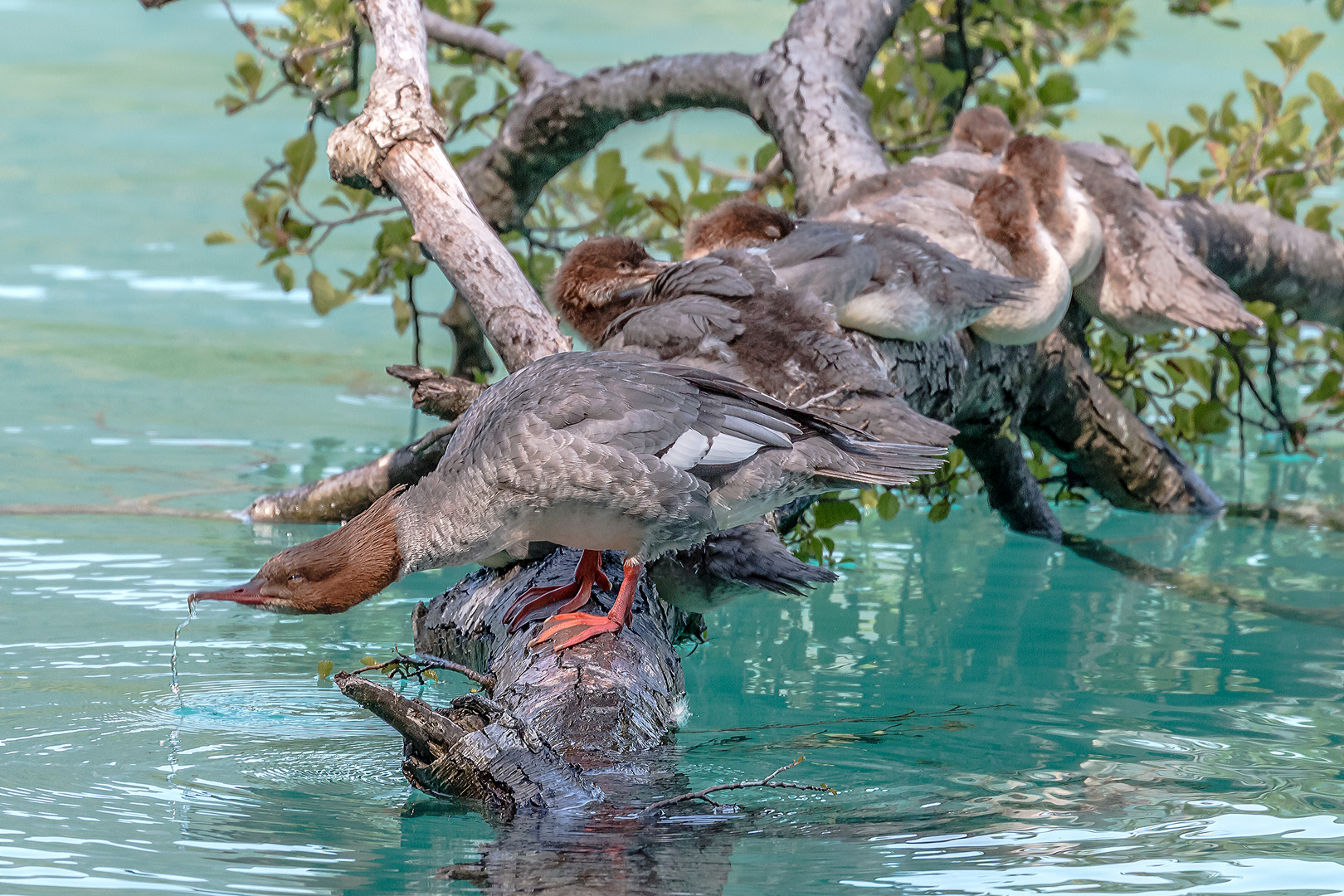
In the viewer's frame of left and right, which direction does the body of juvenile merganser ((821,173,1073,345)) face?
facing to the right of the viewer

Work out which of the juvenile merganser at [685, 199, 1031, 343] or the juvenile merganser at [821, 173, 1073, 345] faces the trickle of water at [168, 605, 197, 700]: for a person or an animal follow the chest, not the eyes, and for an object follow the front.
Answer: the juvenile merganser at [685, 199, 1031, 343]

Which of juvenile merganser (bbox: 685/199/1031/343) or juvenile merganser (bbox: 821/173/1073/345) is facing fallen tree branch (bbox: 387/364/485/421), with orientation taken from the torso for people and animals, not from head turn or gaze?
juvenile merganser (bbox: 685/199/1031/343)

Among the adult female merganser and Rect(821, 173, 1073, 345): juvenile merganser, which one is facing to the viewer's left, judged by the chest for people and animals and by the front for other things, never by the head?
the adult female merganser

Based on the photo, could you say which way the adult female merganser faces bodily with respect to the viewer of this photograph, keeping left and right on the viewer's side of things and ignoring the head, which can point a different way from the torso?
facing to the left of the viewer

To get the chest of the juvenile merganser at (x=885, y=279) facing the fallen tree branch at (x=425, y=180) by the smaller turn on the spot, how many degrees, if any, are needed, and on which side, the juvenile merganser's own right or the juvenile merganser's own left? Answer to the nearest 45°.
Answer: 0° — it already faces it

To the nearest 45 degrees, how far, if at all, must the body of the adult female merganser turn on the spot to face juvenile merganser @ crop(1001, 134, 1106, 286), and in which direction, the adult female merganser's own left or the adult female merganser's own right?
approximately 135° to the adult female merganser's own right

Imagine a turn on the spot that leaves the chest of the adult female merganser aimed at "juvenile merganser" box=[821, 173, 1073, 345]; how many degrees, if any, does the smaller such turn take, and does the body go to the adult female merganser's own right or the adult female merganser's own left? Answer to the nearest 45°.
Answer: approximately 135° to the adult female merganser's own right

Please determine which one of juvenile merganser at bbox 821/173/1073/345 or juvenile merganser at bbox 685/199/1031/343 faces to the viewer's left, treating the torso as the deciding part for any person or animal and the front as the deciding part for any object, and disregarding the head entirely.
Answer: juvenile merganser at bbox 685/199/1031/343

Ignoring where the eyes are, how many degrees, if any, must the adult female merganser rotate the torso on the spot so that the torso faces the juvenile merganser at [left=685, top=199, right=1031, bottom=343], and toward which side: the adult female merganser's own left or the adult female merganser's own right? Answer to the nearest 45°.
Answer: approximately 135° to the adult female merganser's own right

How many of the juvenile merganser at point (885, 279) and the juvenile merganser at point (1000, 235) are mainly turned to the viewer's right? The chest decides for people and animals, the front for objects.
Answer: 1

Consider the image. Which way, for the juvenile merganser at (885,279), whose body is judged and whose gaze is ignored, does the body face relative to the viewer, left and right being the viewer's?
facing to the left of the viewer

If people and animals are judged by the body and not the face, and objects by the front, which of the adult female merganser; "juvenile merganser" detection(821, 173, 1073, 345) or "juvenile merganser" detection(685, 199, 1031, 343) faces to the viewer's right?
"juvenile merganser" detection(821, 173, 1073, 345)

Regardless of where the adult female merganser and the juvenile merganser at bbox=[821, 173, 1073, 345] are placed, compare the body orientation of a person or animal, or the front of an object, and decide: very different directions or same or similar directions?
very different directions

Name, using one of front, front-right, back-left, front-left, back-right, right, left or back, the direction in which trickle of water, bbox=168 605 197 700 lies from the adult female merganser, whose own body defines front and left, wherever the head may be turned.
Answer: front-right
